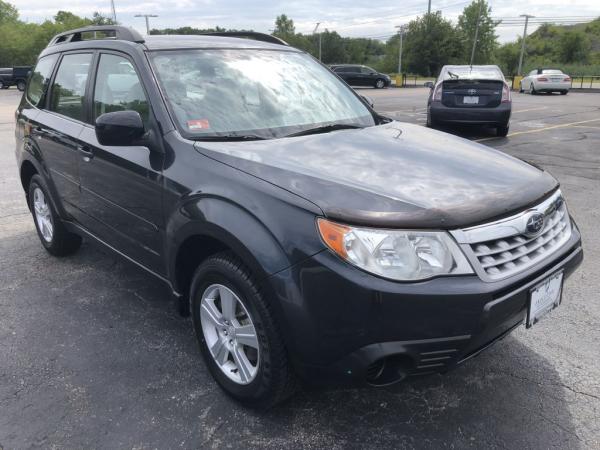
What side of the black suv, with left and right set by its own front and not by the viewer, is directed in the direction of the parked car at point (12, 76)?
back

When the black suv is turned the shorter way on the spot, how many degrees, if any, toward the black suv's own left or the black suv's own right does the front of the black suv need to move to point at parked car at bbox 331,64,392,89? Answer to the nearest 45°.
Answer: approximately 135° to the black suv's own left

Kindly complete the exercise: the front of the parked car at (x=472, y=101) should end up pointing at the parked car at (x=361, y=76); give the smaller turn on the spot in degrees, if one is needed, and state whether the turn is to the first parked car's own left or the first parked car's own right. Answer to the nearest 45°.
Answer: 0° — it already faces it

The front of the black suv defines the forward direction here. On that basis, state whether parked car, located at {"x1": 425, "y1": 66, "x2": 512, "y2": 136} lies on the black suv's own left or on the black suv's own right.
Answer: on the black suv's own left

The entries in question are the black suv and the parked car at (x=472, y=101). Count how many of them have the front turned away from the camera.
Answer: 1

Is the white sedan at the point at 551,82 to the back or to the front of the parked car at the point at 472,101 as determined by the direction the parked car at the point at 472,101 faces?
to the front

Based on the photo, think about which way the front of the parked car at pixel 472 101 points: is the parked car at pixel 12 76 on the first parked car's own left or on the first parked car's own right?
on the first parked car's own left

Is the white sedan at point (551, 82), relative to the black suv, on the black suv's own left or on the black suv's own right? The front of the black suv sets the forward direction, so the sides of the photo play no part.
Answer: on the black suv's own left

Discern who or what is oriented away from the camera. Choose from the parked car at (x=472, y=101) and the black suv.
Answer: the parked car

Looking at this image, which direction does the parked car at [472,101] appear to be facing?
away from the camera
